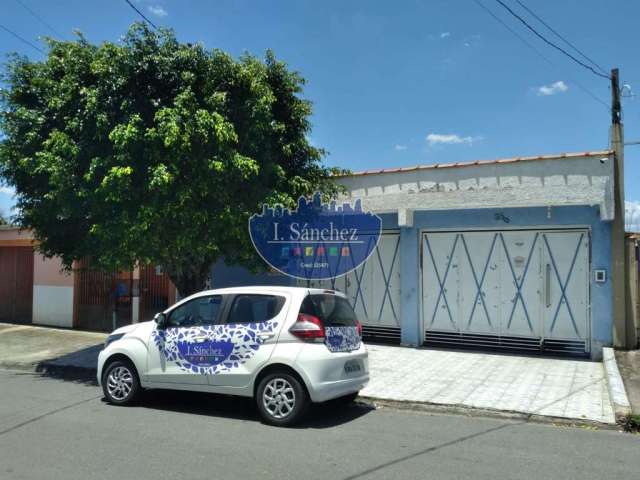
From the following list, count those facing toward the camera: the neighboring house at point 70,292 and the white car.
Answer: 1

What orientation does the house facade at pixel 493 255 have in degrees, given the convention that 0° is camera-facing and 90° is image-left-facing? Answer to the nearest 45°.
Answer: approximately 0°

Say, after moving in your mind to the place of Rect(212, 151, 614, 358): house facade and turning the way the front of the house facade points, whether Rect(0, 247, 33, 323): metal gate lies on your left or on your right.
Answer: on your right

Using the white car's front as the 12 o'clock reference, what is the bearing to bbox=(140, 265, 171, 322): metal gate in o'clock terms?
The metal gate is roughly at 1 o'clock from the white car.

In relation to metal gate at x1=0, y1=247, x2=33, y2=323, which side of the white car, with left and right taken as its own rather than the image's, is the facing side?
front

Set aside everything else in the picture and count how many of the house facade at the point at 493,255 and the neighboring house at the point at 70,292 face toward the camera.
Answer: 2

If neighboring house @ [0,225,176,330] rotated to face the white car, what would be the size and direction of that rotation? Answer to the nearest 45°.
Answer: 0° — it already faces it

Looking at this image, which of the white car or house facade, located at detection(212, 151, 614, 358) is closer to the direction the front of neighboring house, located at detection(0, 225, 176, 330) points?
the white car

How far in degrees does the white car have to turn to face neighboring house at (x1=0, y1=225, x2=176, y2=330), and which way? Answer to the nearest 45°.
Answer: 0° — it already faces it

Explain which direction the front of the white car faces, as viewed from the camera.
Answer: facing away from the viewer and to the left of the viewer

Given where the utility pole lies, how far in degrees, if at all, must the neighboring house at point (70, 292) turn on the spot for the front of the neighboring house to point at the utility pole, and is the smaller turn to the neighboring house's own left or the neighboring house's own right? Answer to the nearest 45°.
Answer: approximately 45° to the neighboring house's own left

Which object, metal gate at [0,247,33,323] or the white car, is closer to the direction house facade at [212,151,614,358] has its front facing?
the white car

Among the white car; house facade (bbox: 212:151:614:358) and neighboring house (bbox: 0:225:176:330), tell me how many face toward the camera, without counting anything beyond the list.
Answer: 2
